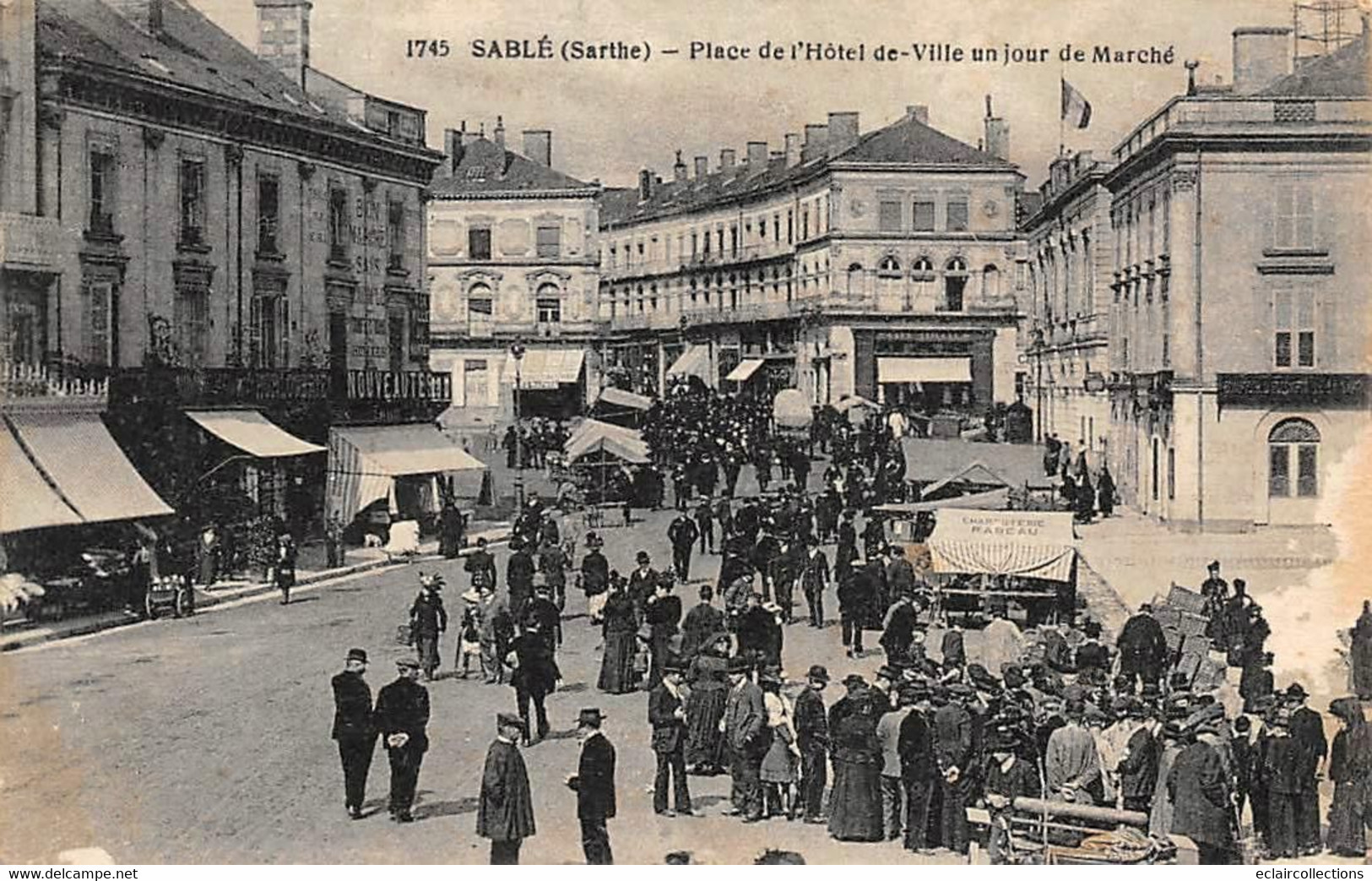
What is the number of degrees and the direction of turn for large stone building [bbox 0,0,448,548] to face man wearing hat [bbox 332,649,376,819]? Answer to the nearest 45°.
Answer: approximately 45° to its right

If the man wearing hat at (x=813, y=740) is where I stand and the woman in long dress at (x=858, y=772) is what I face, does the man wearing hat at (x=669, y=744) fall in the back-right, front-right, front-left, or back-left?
back-right

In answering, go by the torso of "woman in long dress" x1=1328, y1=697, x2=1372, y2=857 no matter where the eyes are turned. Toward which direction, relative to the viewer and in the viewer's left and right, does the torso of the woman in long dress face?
facing to the left of the viewer

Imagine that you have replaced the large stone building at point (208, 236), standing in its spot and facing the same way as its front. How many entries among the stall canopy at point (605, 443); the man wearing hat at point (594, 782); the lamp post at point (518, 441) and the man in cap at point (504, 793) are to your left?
2

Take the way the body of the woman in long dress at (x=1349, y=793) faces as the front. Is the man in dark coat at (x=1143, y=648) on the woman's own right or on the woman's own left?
on the woman's own right

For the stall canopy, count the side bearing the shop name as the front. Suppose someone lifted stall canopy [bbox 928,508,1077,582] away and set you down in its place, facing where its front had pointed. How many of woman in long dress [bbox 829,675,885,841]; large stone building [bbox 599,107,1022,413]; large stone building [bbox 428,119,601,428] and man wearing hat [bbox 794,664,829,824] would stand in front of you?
2

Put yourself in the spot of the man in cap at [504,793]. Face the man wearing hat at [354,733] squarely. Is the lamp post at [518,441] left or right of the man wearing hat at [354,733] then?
right

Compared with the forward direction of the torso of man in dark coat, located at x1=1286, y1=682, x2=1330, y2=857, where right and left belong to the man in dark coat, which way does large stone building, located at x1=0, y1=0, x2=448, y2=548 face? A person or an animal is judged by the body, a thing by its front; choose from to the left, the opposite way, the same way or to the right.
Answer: the opposite way

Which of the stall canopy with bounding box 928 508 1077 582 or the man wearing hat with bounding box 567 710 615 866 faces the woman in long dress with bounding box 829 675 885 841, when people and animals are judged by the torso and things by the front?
the stall canopy

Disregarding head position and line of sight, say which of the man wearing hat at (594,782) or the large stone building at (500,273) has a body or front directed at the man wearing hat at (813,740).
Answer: the large stone building
